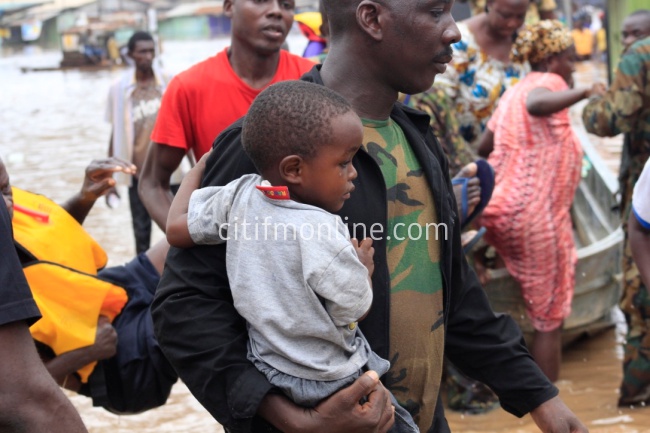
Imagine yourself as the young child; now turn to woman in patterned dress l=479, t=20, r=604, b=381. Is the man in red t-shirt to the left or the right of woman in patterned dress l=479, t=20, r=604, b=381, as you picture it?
left

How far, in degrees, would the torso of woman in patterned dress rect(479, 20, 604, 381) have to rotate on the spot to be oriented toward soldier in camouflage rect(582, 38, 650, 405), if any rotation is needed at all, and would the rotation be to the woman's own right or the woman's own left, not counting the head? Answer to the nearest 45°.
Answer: approximately 45° to the woman's own right

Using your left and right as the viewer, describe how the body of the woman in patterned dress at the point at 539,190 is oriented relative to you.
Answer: facing away from the viewer and to the right of the viewer

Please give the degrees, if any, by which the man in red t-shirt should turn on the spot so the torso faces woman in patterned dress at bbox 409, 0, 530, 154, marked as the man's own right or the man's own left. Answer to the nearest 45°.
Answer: approximately 90° to the man's own left

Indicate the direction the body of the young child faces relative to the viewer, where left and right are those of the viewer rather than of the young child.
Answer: facing away from the viewer and to the right of the viewer

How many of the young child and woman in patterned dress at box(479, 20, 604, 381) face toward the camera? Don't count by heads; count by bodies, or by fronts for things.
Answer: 0

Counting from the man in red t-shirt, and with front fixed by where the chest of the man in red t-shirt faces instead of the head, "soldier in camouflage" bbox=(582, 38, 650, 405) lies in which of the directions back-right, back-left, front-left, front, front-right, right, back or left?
front-left

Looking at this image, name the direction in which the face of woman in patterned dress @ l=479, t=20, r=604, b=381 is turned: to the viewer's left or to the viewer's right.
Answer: to the viewer's right

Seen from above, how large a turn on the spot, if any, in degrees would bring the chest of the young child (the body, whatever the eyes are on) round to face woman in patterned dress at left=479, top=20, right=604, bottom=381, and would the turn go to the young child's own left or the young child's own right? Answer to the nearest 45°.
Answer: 0° — they already face them

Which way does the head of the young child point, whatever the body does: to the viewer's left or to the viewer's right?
to the viewer's right

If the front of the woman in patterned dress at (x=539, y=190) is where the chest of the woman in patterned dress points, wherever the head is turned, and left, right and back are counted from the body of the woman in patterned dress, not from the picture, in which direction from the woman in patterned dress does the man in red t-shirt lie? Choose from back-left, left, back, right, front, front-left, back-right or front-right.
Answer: back
